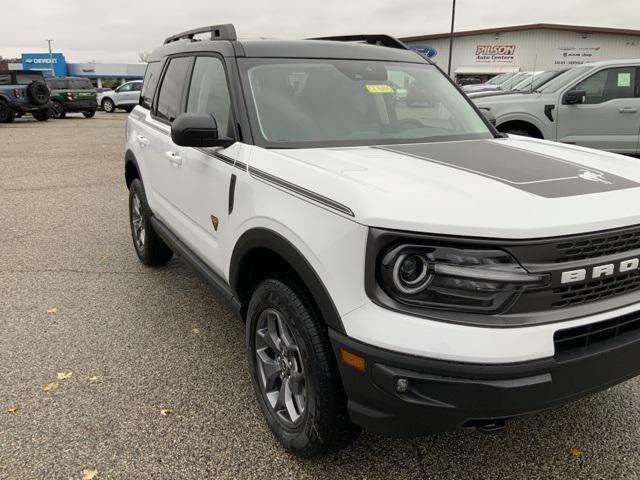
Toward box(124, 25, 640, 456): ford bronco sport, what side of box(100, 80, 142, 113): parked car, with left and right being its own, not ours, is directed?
left

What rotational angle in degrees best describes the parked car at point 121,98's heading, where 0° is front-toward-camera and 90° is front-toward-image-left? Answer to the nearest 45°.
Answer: approximately 90°

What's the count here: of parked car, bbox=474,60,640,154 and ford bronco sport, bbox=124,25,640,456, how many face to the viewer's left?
1

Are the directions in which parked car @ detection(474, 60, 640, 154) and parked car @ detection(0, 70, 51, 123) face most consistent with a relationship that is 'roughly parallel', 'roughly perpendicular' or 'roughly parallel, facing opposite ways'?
roughly parallel

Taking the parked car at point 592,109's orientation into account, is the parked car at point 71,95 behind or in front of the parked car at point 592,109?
in front

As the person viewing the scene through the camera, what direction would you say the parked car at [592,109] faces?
facing to the left of the viewer

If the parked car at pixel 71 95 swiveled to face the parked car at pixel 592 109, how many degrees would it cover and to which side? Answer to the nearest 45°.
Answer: approximately 135° to its left

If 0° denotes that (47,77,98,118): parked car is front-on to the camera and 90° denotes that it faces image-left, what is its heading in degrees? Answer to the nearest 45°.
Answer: approximately 135°

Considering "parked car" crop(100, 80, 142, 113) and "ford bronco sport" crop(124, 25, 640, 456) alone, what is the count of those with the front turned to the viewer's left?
1

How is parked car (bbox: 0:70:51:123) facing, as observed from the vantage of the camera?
facing away from the viewer and to the left of the viewer

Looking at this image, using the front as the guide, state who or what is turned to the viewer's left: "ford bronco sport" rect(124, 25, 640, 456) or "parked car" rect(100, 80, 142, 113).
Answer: the parked car

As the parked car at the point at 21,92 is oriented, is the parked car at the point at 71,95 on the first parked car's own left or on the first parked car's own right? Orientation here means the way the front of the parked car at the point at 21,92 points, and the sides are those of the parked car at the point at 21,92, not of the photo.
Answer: on the first parked car's own right

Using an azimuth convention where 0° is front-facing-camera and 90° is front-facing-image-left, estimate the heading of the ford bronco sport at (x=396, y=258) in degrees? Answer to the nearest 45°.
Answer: approximately 315°
